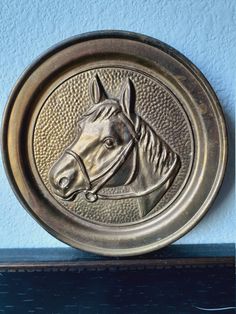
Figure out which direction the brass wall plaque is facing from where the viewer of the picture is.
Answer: facing the viewer
